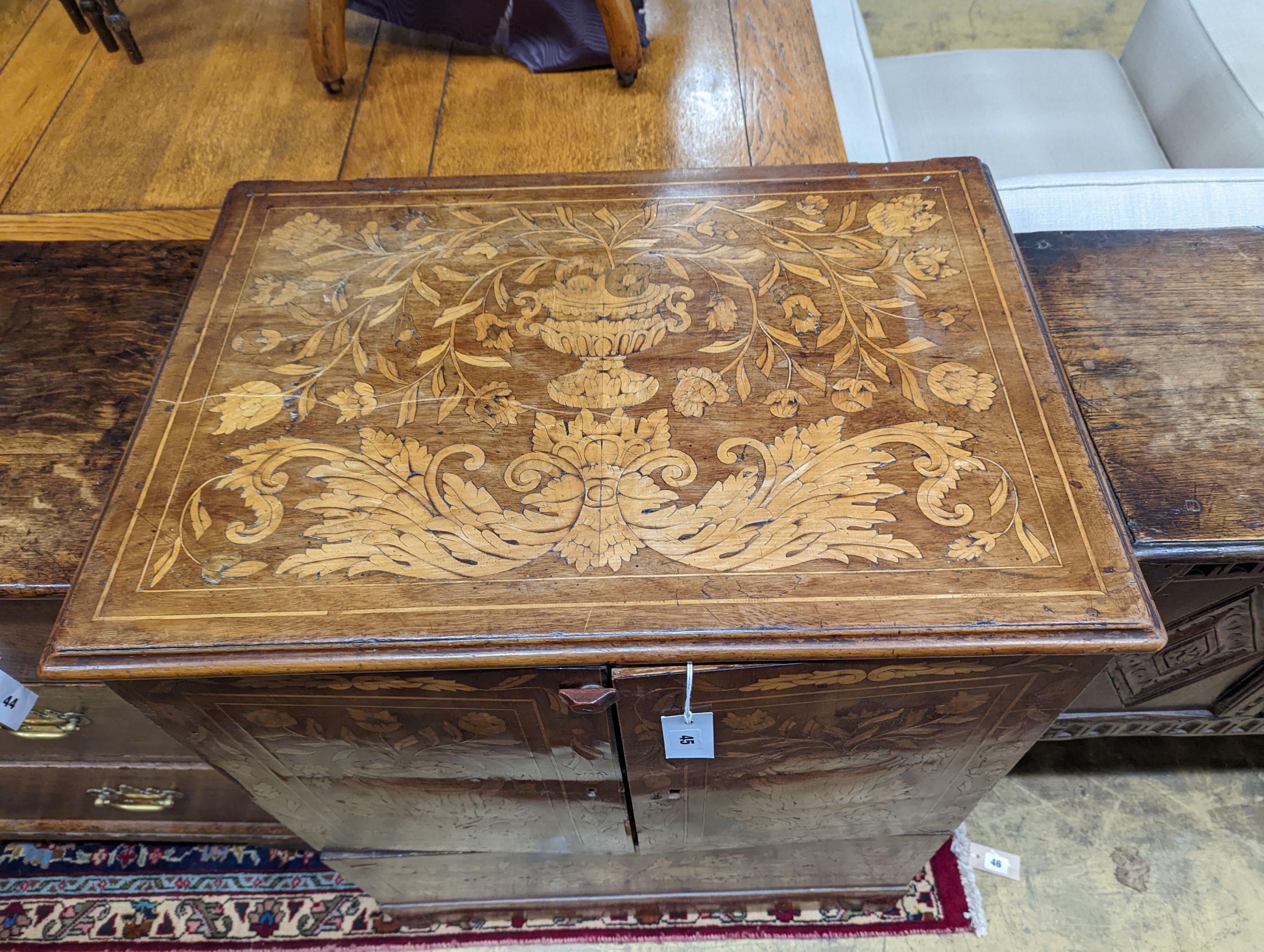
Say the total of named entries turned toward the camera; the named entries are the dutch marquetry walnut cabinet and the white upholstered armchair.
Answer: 1

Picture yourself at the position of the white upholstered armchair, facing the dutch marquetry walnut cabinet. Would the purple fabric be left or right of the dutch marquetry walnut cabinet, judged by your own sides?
right

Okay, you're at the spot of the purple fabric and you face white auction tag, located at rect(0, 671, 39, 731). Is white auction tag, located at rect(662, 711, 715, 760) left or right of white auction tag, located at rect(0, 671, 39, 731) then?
left

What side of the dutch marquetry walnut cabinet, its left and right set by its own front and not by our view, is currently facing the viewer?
front
